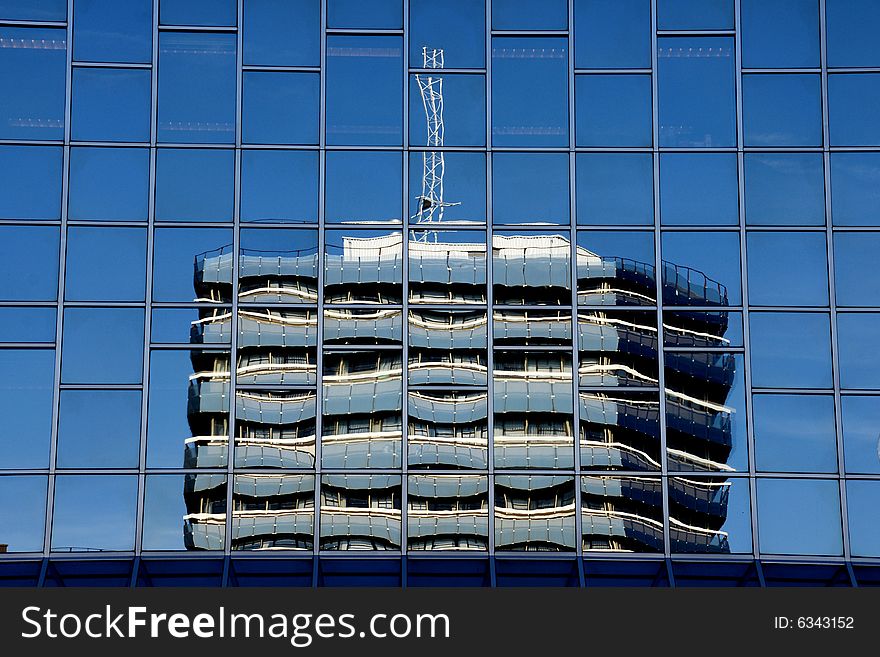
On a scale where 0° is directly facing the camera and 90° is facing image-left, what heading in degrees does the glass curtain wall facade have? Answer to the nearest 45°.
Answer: approximately 0°
